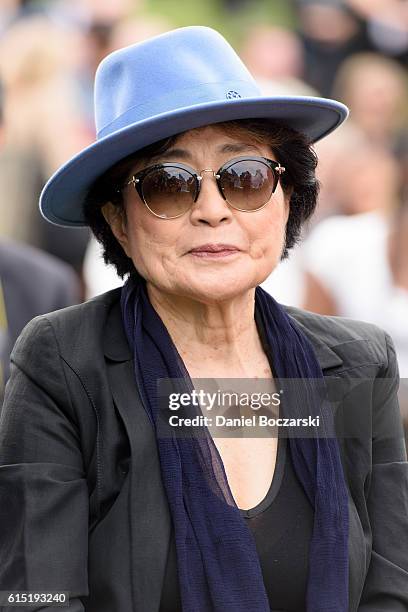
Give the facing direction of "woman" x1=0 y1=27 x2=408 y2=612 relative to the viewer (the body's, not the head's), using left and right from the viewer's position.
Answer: facing the viewer
